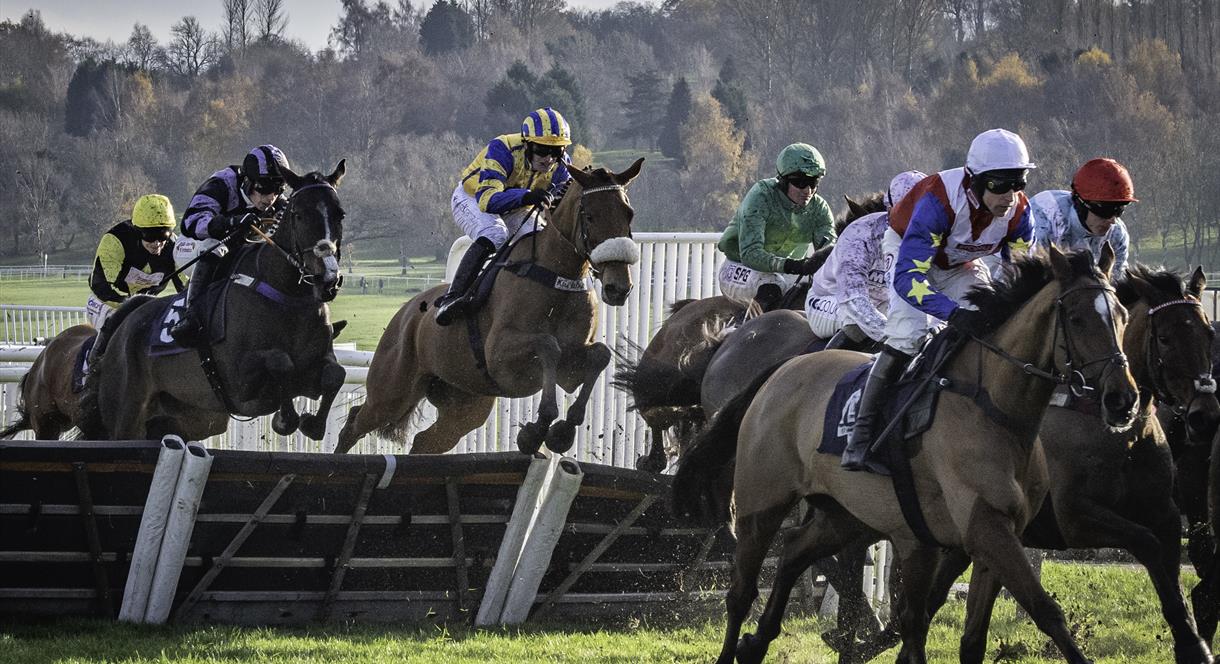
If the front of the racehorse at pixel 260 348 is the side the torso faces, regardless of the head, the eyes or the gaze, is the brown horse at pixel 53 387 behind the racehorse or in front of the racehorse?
behind

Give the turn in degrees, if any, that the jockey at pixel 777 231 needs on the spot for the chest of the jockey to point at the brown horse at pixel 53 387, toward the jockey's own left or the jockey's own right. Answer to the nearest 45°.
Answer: approximately 135° to the jockey's own right

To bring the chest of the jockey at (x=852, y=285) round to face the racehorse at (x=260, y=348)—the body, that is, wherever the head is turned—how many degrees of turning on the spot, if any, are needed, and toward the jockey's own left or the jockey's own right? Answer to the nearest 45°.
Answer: approximately 135° to the jockey's own right

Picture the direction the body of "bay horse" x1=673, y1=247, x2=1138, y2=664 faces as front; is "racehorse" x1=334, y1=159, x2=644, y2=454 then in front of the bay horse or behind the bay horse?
behind

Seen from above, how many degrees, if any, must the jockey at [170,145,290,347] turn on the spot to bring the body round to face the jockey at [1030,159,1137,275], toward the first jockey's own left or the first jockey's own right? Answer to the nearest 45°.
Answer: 0° — they already face them

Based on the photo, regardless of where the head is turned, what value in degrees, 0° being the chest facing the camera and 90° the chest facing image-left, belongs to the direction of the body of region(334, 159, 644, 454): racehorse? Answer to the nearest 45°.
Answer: approximately 315°

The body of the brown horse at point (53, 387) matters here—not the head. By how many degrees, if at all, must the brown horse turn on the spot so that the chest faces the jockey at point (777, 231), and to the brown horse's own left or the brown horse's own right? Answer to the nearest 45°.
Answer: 0° — it already faces them

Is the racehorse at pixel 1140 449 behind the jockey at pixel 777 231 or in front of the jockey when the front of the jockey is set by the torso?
in front

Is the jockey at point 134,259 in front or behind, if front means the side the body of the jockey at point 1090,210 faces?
behind

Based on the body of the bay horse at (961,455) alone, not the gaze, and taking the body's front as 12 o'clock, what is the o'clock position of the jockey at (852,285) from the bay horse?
The jockey is roughly at 7 o'clock from the bay horse.

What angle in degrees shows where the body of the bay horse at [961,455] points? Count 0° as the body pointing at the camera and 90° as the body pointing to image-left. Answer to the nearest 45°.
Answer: approximately 315°

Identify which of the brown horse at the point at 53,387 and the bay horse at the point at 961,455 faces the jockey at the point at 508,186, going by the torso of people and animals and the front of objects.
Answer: the brown horse

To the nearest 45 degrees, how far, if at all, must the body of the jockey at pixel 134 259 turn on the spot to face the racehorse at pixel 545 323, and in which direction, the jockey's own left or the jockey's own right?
0° — they already face it
